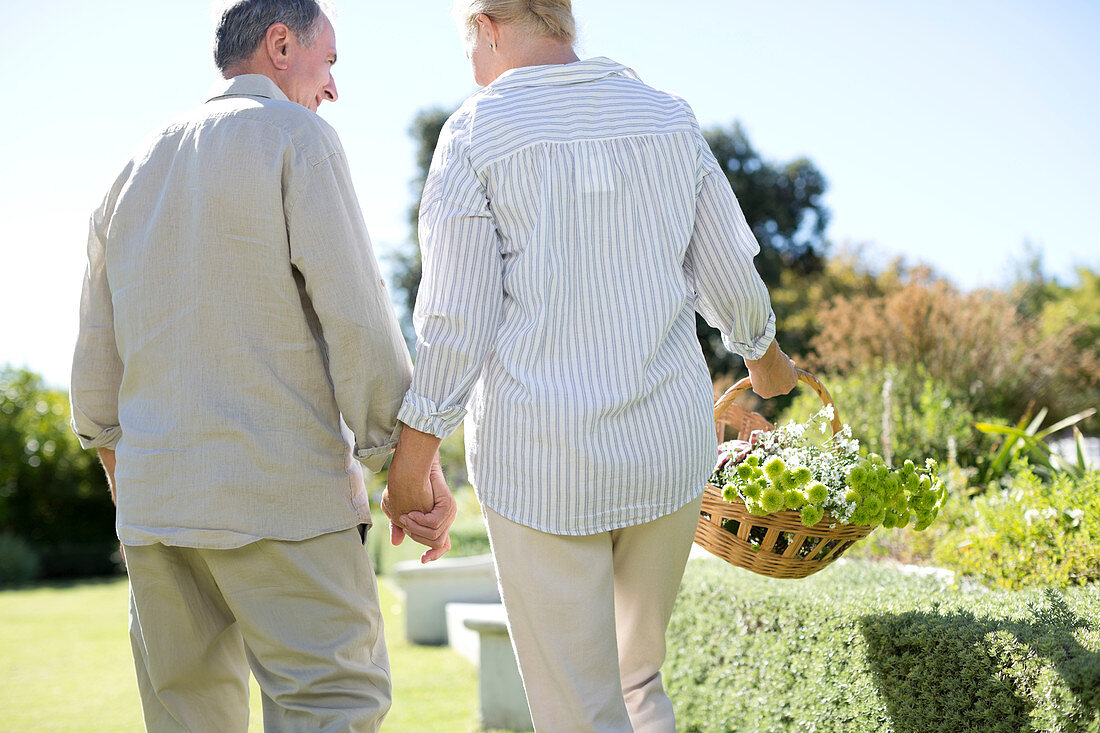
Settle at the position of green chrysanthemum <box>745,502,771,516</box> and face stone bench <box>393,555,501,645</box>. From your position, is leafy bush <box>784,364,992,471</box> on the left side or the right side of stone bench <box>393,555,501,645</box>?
right

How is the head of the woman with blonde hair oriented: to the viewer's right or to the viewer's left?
to the viewer's left

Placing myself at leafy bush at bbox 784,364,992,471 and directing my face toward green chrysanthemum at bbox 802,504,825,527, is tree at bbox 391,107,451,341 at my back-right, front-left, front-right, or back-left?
back-right

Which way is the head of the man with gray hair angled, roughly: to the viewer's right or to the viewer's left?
to the viewer's right

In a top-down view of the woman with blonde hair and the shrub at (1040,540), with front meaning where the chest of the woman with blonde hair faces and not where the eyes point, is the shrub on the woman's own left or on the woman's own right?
on the woman's own right

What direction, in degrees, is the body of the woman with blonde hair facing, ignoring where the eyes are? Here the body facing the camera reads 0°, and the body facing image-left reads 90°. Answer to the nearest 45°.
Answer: approximately 180°

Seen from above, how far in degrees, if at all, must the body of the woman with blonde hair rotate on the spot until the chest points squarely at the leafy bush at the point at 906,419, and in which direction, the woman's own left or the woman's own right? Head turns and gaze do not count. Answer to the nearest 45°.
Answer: approximately 45° to the woman's own right
